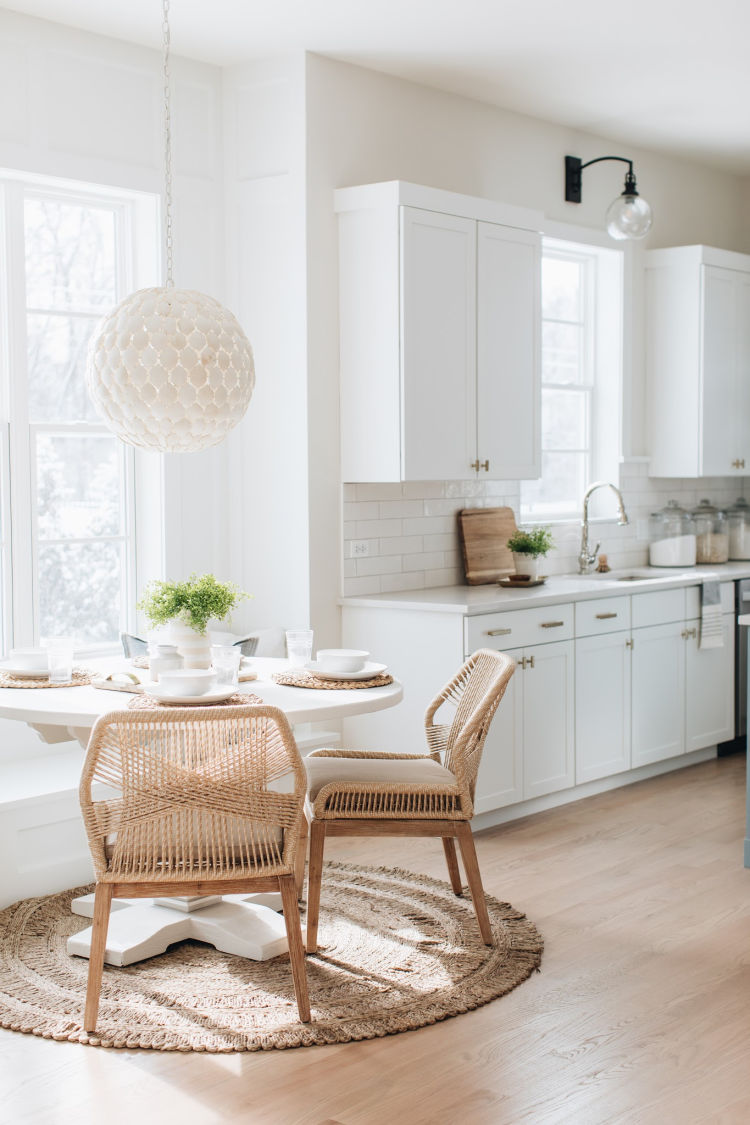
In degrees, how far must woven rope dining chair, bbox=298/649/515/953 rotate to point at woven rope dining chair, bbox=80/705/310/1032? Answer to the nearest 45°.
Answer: approximately 45° to its left

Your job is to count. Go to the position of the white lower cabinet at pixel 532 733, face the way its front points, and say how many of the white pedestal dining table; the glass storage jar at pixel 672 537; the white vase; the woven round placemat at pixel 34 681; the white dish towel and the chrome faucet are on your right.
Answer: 3

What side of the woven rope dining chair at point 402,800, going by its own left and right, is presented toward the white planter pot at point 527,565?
right

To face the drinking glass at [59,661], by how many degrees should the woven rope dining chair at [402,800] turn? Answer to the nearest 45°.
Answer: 0° — it already faces it

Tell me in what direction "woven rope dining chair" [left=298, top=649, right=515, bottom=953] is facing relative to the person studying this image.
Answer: facing to the left of the viewer

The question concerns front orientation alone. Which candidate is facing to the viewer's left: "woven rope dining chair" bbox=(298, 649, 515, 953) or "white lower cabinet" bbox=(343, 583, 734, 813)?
the woven rope dining chair

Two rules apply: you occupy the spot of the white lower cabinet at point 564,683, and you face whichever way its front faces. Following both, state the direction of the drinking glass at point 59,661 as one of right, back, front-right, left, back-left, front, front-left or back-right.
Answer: right

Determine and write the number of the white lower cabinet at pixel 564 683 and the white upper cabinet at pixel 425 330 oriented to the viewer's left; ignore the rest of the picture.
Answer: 0

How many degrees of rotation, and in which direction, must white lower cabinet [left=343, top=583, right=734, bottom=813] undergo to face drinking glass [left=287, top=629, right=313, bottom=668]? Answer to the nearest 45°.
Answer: approximately 90° to its right

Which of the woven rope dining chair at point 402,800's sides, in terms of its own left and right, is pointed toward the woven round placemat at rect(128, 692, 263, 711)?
front

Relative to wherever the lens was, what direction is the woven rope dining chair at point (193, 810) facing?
facing away from the viewer
